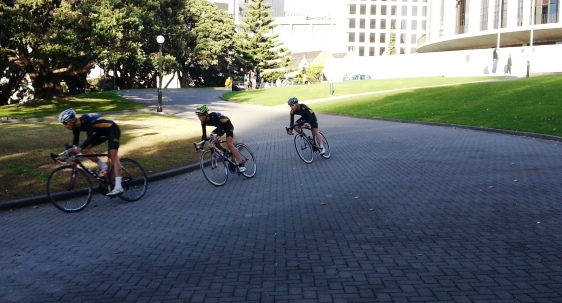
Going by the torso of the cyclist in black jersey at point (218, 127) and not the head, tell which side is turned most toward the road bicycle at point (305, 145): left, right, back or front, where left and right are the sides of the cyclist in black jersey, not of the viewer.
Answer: back

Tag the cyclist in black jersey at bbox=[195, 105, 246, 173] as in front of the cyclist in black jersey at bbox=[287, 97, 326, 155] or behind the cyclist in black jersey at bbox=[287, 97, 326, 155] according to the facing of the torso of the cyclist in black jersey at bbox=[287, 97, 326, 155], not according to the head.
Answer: in front

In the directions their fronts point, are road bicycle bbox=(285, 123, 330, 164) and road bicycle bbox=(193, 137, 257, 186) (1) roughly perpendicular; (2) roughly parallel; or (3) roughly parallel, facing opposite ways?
roughly parallel

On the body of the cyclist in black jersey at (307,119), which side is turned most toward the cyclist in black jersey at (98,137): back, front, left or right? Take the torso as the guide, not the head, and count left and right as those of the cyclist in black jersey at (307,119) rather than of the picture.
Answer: front

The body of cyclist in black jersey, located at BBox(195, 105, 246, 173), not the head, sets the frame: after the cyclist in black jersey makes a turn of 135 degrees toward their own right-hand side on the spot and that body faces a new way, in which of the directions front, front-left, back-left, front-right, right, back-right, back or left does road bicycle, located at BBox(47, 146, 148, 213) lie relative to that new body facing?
back-left

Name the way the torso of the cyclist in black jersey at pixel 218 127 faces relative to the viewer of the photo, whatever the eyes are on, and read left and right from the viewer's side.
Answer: facing the viewer and to the left of the viewer

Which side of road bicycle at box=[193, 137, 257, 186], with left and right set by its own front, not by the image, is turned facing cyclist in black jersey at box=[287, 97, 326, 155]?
back

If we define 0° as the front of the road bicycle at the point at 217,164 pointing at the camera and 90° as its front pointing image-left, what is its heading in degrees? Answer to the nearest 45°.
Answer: approximately 45°

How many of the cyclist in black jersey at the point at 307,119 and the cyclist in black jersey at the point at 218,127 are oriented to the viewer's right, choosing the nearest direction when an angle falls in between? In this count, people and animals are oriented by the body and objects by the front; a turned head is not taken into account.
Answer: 0

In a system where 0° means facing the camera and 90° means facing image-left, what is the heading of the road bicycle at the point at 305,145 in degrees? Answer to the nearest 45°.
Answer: approximately 45°

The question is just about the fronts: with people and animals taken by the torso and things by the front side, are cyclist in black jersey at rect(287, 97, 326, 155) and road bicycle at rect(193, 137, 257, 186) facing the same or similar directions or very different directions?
same or similar directions

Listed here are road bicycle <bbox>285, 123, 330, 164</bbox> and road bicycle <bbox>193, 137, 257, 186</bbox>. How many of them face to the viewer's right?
0

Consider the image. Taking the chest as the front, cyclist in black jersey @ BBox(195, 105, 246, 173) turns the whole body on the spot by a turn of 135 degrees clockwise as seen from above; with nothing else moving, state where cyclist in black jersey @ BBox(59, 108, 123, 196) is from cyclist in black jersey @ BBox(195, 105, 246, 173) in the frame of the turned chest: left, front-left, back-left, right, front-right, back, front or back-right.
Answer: back-left

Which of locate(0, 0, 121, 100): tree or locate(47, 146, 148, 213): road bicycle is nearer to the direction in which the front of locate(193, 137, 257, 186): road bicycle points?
the road bicycle

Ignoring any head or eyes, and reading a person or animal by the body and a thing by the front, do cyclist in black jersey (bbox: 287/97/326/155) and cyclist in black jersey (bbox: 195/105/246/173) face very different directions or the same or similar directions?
same or similar directions

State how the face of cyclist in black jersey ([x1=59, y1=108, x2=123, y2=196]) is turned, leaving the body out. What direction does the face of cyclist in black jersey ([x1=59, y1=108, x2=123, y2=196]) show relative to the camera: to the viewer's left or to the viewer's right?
to the viewer's left

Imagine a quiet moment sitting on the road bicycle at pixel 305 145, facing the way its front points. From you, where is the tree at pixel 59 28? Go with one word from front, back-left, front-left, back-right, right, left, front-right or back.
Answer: right
